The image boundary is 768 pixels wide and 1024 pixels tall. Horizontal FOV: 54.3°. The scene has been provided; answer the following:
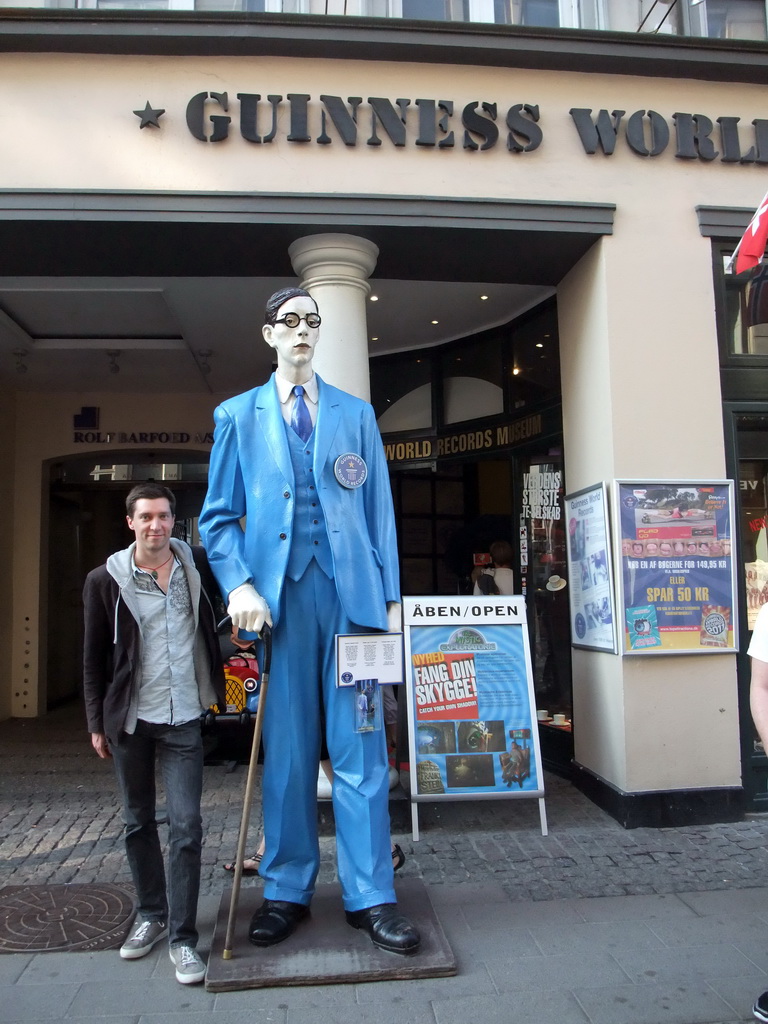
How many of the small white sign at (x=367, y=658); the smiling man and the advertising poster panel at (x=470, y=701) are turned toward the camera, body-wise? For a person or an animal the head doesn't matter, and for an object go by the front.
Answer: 3

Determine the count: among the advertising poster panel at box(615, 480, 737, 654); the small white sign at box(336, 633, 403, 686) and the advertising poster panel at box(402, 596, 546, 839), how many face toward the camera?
3

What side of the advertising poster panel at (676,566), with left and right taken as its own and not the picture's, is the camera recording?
front

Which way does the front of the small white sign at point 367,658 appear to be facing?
toward the camera

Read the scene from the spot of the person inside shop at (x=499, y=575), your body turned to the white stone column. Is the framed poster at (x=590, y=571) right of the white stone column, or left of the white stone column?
left

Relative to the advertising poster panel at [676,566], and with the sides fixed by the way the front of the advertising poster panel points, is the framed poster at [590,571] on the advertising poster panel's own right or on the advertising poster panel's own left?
on the advertising poster panel's own right

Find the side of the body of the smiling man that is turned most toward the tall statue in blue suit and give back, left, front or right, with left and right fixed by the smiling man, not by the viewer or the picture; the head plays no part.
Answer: left

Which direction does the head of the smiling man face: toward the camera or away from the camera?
toward the camera

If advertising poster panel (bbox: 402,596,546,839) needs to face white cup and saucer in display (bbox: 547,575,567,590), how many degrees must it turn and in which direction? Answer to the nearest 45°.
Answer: approximately 135° to its left

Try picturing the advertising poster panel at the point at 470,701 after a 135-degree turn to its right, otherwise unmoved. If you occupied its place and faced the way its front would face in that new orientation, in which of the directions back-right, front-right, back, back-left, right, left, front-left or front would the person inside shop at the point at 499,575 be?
front-right

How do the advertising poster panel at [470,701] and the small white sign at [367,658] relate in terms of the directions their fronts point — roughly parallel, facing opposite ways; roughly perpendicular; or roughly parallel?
roughly parallel

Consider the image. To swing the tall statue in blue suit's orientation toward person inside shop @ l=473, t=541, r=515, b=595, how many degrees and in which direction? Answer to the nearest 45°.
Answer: approximately 135° to its left

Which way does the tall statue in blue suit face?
toward the camera

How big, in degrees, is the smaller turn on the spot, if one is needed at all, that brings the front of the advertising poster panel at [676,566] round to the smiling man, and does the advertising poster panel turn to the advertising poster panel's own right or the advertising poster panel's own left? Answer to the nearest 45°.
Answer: approximately 45° to the advertising poster panel's own right

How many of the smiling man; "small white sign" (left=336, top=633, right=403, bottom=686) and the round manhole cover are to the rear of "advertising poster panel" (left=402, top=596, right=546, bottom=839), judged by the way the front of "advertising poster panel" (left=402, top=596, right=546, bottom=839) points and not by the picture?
0

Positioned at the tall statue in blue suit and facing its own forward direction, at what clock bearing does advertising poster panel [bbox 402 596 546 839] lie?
The advertising poster panel is roughly at 7 o'clock from the tall statue in blue suit.

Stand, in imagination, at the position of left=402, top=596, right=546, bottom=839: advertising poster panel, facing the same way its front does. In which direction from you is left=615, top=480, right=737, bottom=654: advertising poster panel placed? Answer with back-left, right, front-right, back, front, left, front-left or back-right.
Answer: left

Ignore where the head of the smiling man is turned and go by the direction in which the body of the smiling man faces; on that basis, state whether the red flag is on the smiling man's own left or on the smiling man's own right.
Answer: on the smiling man's own left

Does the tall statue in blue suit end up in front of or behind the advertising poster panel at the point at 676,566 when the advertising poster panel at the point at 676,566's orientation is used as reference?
in front

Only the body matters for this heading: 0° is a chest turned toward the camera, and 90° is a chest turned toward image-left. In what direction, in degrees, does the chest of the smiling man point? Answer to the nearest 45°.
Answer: approximately 0°

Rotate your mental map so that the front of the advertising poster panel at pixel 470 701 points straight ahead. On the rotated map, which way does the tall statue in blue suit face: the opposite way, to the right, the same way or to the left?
the same way
